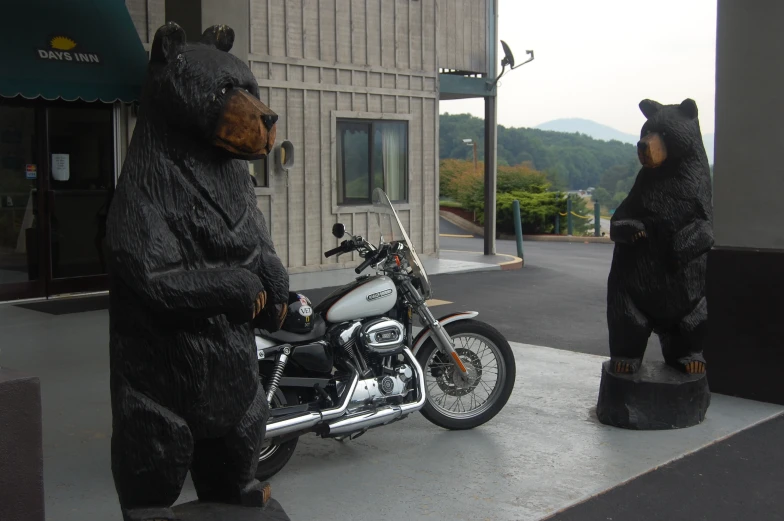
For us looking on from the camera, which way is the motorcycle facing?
facing away from the viewer and to the right of the viewer

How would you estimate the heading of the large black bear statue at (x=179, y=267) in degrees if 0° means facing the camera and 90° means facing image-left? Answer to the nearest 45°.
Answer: approximately 315°

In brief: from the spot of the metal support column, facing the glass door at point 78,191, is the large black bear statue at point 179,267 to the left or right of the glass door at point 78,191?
left

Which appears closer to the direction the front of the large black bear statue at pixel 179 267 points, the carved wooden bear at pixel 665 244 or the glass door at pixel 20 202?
the carved wooden bear

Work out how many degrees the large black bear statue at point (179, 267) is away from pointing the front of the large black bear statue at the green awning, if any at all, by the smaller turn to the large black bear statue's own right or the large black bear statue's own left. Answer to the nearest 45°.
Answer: approximately 135° to the large black bear statue's own left

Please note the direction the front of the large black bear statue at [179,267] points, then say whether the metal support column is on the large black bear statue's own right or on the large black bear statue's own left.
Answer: on the large black bear statue's own left

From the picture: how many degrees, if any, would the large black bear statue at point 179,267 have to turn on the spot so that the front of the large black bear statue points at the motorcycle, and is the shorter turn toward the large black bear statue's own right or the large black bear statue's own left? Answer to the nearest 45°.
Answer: approximately 90° to the large black bear statue's own left
